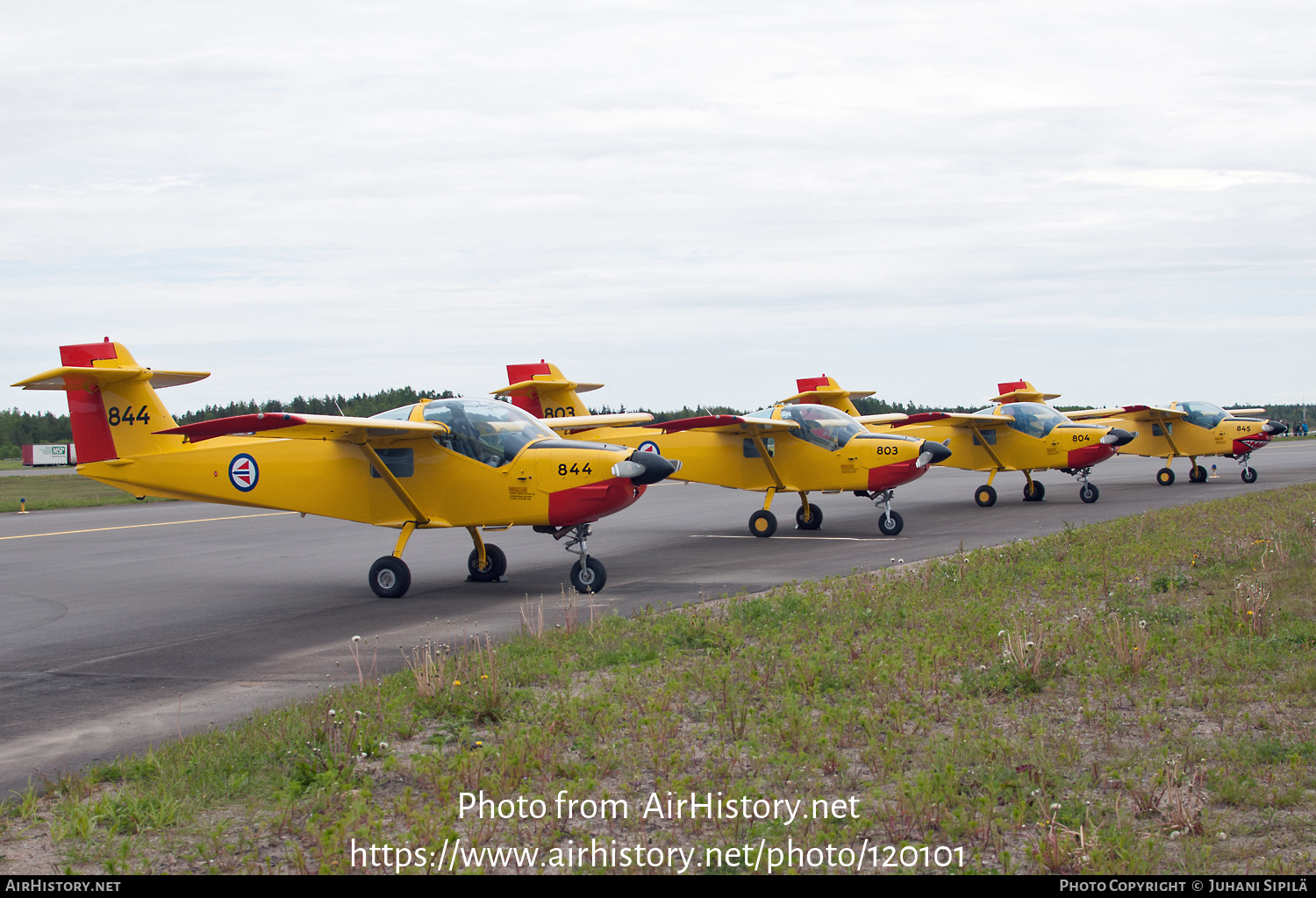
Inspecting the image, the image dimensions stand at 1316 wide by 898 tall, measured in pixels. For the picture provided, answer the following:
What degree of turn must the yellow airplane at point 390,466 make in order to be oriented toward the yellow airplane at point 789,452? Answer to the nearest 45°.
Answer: approximately 90° to its left

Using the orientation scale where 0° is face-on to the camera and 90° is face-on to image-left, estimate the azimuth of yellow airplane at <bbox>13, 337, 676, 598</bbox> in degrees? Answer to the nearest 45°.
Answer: approximately 315°

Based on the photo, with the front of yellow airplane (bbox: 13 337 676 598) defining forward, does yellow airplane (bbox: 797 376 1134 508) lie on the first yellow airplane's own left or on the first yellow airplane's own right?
on the first yellow airplane's own left

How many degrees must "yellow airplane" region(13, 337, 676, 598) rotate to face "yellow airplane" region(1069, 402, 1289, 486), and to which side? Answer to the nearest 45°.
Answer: approximately 90° to its left

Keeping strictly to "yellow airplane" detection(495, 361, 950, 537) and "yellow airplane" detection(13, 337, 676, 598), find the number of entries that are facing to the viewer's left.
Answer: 0

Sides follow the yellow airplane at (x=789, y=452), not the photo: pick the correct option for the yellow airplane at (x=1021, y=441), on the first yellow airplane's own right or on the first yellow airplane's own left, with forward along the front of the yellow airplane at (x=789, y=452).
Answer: on the first yellow airplane's own left

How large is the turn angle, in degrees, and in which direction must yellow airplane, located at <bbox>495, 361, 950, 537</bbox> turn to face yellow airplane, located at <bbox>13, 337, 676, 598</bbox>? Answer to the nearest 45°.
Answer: approximately 135° to its right

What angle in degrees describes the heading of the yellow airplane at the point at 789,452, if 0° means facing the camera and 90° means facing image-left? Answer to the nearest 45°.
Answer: approximately 270°
